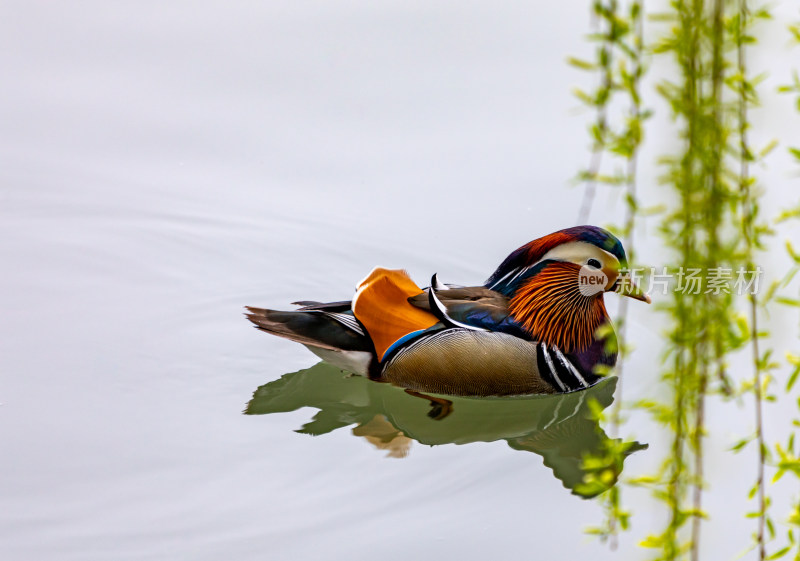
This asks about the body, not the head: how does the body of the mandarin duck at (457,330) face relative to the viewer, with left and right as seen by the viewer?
facing to the right of the viewer
